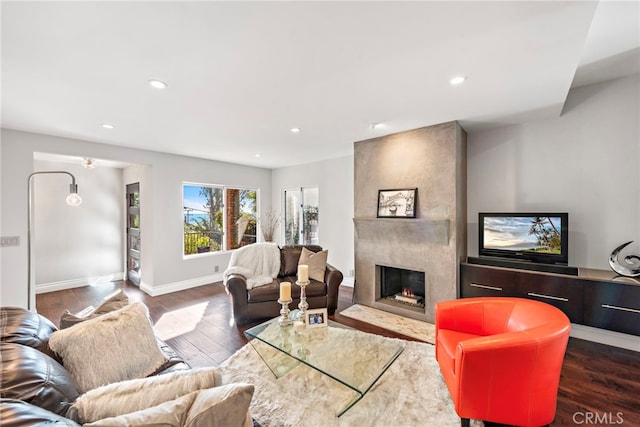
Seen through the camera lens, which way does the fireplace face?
facing the viewer and to the left of the viewer

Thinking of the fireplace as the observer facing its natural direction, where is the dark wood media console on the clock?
The dark wood media console is roughly at 8 o'clock from the fireplace.

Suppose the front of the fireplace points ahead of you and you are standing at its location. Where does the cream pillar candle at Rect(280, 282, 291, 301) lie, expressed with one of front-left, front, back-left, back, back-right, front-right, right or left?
front

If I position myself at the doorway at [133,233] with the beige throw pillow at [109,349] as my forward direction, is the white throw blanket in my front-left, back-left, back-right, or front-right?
front-left

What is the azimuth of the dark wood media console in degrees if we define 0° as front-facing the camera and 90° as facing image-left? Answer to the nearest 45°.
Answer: approximately 45°

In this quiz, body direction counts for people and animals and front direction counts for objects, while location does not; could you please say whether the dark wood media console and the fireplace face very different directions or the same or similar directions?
same or similar directions

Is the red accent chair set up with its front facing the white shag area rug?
yes

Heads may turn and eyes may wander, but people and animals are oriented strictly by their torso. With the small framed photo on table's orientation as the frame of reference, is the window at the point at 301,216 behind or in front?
behind

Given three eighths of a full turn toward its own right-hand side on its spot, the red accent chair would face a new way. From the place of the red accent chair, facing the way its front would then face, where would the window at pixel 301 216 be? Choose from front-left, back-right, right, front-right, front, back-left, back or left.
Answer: left

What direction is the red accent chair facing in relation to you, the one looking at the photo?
facing to the left of the viewer

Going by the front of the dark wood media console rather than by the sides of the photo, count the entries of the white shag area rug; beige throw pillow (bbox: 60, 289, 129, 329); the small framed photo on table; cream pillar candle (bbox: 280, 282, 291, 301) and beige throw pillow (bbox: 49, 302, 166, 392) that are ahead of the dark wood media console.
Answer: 5

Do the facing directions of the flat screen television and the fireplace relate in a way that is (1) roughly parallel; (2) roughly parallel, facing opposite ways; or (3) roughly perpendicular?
roughly parallel

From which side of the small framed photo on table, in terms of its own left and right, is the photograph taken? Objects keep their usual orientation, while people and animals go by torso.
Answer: front

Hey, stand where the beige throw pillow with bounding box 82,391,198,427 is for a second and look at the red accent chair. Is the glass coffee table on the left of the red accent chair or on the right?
left

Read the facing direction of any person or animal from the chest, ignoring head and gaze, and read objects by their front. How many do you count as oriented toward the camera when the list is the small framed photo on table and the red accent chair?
1

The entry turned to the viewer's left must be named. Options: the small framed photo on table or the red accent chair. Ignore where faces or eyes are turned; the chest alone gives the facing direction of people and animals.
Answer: the red accent chair
